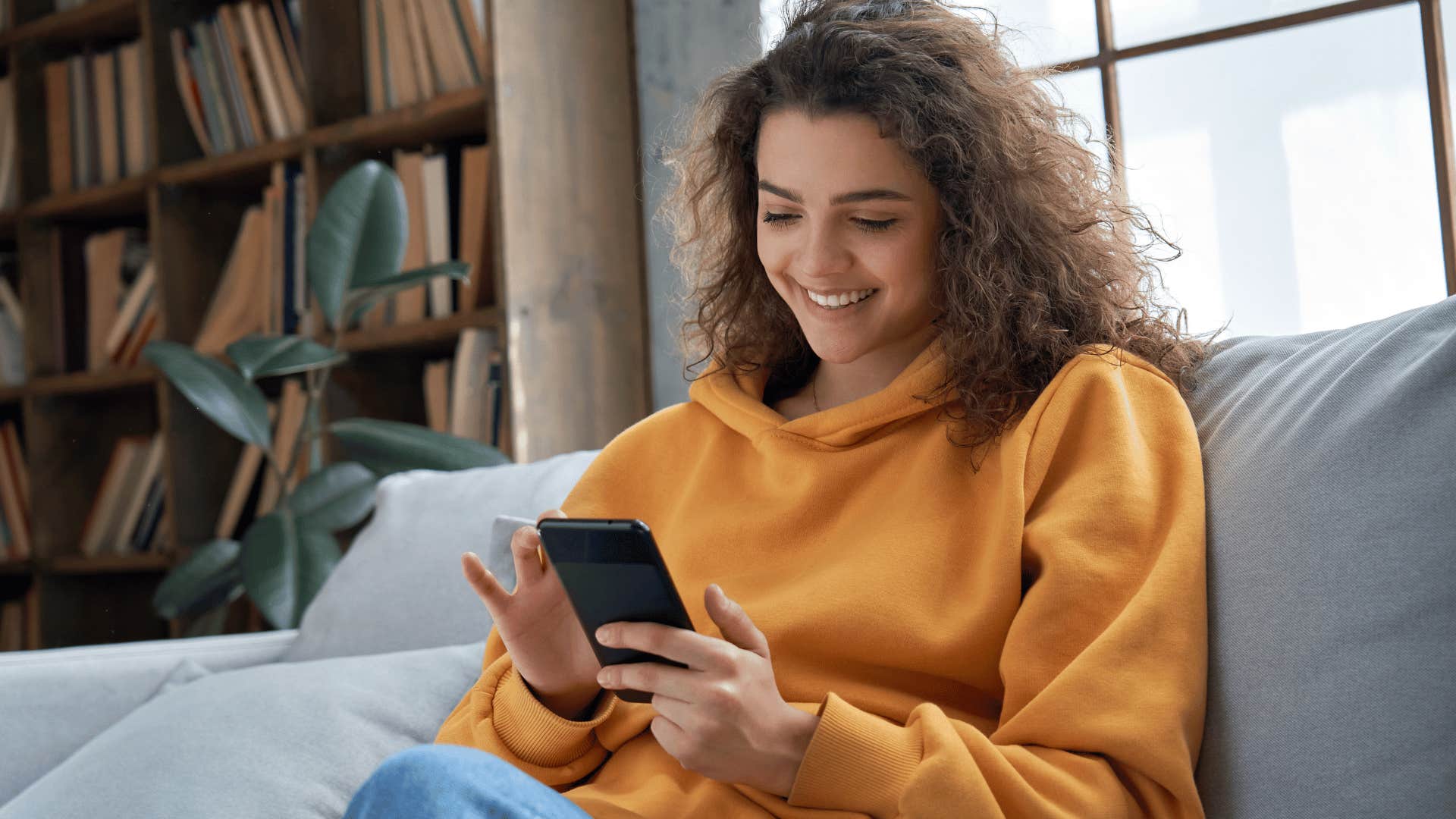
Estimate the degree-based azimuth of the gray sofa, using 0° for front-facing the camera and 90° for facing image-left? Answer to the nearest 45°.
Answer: approximately 45°

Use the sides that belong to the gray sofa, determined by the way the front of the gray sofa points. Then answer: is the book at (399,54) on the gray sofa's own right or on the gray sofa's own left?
on the gray sofa's own right
